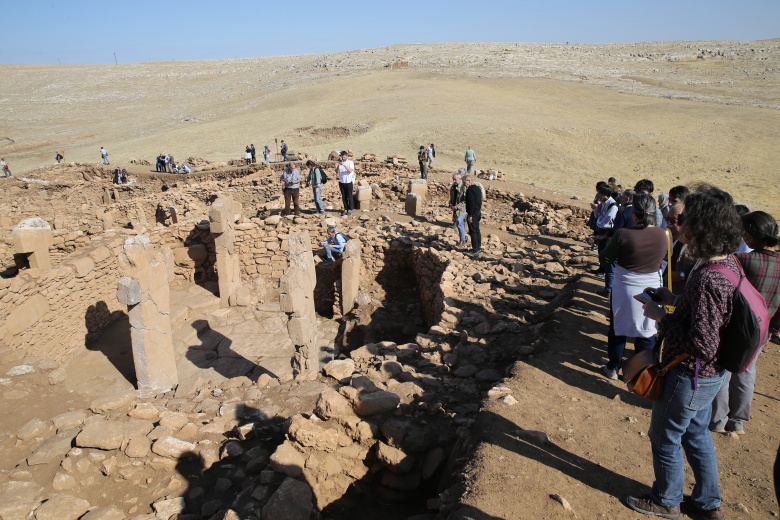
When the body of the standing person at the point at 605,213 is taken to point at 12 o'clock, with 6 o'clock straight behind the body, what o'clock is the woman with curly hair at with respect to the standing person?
The woman with curly hair is roughly at 9 o'clock from the standing person.

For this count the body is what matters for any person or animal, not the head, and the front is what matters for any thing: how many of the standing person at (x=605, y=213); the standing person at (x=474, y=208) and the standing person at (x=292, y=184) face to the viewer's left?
2

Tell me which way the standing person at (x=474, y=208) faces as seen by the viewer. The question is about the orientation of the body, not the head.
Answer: to the viewer's left

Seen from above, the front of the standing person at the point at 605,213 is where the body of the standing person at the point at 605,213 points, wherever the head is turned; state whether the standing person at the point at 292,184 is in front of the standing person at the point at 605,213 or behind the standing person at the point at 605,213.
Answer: in front

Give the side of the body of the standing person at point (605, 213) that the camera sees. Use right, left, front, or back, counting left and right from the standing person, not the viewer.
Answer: left

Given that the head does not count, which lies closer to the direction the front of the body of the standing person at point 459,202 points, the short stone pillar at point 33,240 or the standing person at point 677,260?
the short stone pillar

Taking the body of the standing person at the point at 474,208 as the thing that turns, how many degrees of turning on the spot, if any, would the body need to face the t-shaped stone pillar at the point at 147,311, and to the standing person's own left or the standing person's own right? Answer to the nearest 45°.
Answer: approximately 45° to the standing person's own left

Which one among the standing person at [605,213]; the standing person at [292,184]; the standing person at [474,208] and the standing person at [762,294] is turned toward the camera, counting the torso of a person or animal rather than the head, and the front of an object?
the standing person at [292,184]

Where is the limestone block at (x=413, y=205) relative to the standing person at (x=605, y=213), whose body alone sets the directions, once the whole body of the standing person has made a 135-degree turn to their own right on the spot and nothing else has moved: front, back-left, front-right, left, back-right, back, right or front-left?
left

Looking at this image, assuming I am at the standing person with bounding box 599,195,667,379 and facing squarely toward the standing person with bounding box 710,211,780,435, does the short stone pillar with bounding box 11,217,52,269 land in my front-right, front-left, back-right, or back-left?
back-right

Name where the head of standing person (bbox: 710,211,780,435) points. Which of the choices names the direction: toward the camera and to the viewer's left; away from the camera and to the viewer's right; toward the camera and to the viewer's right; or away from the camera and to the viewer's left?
away from the camera and to the viewer's left

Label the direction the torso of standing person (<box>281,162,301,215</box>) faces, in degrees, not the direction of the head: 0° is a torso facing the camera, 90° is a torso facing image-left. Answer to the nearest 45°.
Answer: approximately 0°
